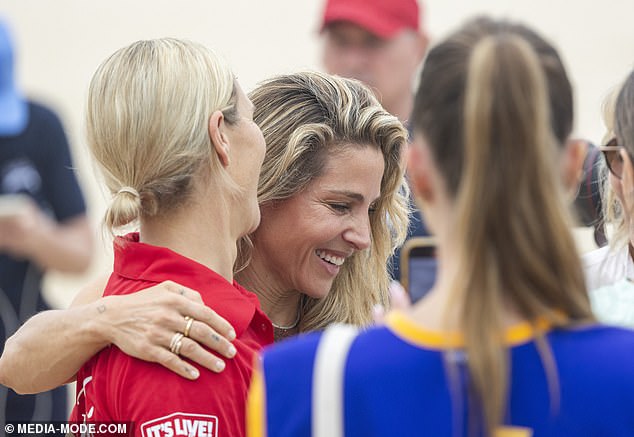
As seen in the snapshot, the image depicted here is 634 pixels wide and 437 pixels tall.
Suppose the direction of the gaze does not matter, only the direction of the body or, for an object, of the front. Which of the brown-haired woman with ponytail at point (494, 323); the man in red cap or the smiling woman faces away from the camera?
the brown-haired woman with ponytail

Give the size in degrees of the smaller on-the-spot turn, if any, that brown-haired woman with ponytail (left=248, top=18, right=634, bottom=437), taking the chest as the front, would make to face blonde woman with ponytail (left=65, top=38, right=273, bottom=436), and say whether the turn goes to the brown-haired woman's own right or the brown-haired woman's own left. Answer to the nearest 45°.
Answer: approximately 45° to the brown-haired woman's own left

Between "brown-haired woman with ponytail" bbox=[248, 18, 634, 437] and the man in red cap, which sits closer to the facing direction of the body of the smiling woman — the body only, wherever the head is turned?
the brown-haired woman with ponytail

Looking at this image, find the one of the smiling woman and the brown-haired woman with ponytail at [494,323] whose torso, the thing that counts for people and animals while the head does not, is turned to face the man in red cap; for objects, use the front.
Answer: the brown-haired woman with ponytail

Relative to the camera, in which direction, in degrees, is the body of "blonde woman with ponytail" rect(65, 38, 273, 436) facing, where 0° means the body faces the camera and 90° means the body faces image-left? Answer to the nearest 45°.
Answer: approximately 225°

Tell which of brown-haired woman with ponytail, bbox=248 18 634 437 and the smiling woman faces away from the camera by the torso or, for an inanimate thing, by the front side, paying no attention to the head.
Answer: the brown-haired woman with ponytail

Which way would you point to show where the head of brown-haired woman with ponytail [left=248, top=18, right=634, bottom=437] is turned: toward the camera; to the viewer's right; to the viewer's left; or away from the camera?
away from the camera

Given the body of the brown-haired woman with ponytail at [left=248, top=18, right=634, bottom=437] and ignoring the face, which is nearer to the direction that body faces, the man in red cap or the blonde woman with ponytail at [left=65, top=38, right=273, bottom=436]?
the man in red cap

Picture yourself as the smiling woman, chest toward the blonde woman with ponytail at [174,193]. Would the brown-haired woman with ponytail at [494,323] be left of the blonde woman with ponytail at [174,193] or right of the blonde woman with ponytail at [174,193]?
left

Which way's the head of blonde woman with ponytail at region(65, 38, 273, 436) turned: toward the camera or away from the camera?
away from the camera

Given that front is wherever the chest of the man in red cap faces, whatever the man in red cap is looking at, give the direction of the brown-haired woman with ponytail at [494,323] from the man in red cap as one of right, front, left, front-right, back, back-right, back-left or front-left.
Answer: front-left

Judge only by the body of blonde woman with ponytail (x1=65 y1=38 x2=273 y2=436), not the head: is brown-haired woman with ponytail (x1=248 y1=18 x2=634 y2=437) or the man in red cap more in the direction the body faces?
the man in red cap

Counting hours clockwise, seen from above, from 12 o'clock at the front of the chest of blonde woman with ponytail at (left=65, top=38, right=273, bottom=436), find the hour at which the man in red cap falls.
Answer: The man in red cap is roughly at 11 o'clock from the blonde woman with ponytail.

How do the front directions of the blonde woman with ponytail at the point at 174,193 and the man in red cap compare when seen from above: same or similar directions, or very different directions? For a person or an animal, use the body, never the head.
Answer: very different directions

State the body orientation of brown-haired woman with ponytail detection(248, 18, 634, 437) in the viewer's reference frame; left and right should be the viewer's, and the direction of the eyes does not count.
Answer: facing away from the viewer

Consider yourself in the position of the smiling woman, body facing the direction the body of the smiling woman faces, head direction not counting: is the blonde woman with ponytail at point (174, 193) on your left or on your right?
on your right
